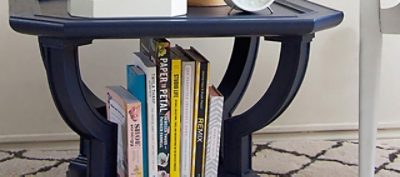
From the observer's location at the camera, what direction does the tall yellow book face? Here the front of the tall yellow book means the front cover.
facing to the right of the viewer

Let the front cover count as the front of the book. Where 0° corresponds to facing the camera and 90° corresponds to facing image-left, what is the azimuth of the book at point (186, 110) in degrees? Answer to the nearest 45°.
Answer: approximately 270°

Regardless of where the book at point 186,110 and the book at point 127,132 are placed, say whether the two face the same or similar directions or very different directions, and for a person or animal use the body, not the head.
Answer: same or similar directions

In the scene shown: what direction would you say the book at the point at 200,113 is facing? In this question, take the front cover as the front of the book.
to the viewer's right

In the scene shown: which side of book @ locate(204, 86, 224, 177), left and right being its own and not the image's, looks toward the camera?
right

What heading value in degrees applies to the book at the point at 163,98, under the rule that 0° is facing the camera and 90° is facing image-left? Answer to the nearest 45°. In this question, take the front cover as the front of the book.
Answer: approximately 270°

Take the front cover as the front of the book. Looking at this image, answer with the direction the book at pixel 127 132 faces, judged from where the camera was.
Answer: facing to the right of the viewer
